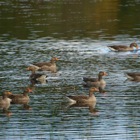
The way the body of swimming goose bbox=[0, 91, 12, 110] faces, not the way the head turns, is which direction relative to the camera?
to the viewer's right

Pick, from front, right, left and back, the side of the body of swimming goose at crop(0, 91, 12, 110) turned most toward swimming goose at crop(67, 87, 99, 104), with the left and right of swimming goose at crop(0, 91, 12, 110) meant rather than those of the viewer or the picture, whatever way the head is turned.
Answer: front
